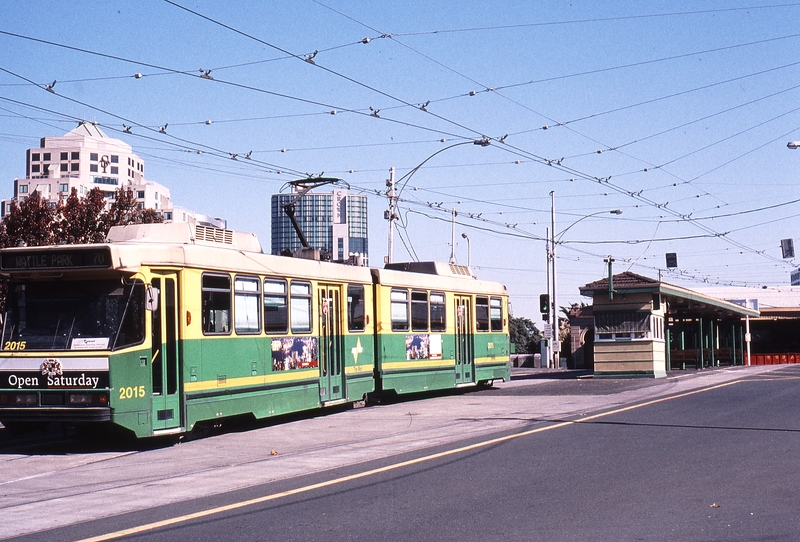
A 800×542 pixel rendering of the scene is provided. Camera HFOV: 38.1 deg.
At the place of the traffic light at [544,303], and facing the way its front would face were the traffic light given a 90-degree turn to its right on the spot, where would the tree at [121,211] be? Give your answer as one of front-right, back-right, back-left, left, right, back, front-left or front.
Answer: front-left

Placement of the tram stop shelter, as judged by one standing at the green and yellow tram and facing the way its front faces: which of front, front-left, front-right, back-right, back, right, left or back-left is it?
back

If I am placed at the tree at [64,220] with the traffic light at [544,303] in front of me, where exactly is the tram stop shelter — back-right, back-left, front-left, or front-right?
front-right

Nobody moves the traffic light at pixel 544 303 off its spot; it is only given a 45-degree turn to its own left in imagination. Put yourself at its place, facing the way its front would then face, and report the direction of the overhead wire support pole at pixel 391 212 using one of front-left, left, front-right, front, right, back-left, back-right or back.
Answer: right

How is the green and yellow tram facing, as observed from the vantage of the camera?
facing the viewer and to the left of the viewer

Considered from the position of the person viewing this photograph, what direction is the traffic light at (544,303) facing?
facing the viewer

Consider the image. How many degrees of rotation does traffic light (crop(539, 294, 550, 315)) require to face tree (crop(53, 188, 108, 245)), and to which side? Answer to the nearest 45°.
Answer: approximately 45° to its right

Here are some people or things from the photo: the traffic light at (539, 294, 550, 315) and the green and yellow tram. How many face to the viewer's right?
0

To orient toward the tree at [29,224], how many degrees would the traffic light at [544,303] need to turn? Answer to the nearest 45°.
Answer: approximately 45° to its right

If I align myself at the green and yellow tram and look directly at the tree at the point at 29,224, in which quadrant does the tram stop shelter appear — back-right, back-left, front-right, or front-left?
front-right
